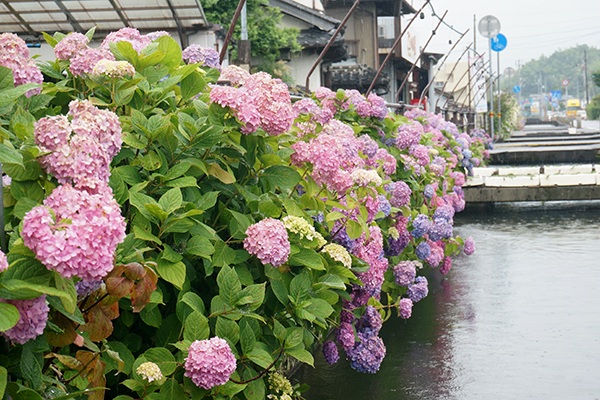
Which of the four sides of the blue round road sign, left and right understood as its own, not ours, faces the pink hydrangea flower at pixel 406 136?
front

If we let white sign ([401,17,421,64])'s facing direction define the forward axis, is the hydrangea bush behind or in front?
in front

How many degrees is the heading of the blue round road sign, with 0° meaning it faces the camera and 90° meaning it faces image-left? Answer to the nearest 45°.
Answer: approximately 0°

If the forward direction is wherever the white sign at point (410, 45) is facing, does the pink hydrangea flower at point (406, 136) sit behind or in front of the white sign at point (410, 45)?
in front

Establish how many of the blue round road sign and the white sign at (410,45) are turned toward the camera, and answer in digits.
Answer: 2

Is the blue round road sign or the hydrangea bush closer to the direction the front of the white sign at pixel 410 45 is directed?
the hydrangea bush

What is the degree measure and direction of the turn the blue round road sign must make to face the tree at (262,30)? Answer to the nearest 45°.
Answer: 0° — it already faces it

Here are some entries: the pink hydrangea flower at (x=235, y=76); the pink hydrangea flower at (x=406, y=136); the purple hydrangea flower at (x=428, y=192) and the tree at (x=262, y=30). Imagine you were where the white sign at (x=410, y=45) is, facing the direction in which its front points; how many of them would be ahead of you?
4

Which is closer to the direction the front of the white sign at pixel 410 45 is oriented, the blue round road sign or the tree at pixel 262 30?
the tree
